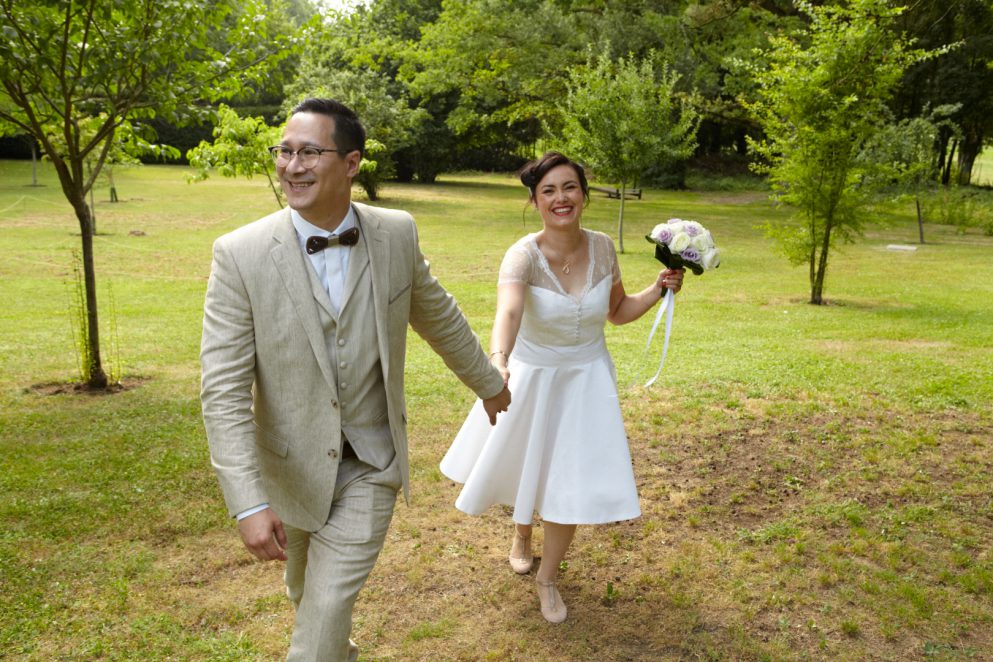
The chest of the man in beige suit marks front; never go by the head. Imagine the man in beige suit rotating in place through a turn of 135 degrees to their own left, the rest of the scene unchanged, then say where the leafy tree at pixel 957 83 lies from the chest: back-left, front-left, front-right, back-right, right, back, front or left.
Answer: front

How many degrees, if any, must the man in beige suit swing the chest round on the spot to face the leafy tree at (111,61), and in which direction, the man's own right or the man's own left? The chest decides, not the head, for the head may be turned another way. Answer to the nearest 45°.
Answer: approximately 180°

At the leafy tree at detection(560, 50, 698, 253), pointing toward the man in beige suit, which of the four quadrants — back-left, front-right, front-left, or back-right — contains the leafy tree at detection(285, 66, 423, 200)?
back-right

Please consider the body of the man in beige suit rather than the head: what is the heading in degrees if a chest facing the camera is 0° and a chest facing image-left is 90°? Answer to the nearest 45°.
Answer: approximately 0°

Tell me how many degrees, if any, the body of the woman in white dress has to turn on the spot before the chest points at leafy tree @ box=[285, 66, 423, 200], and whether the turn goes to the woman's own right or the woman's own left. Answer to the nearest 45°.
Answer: approximately 180°

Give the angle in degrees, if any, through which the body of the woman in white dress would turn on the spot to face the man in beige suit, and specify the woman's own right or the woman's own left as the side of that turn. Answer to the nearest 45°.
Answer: approximately 45° to the woman's own right

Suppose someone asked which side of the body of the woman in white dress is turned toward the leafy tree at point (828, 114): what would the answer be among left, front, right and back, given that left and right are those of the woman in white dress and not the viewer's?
back

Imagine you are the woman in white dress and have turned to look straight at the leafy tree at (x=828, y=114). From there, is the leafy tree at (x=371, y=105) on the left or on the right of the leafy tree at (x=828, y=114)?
left

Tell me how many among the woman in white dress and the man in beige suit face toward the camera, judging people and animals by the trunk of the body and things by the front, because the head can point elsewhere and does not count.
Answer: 2

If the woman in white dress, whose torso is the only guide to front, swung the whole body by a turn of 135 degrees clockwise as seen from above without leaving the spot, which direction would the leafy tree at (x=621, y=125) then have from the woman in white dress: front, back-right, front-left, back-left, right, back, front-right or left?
front-right

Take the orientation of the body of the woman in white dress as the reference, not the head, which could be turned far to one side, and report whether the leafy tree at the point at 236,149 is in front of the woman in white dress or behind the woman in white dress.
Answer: behind

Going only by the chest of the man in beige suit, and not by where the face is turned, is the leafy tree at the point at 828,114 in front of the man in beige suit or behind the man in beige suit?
behind

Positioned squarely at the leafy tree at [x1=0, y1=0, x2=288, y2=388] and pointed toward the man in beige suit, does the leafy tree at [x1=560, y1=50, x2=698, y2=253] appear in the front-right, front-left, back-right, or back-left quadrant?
back-left

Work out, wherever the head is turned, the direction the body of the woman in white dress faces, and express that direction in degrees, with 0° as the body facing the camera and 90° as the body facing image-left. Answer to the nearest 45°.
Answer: approximately 0°
